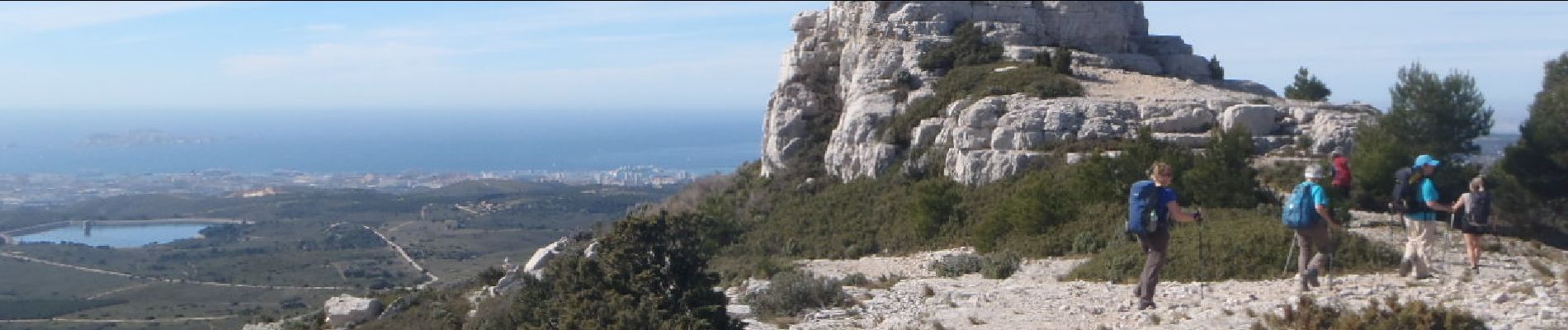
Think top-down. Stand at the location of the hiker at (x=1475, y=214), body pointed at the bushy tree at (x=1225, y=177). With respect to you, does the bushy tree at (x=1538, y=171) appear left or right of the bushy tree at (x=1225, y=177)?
right

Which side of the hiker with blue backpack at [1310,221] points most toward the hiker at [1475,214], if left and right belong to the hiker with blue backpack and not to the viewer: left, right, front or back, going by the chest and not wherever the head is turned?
front

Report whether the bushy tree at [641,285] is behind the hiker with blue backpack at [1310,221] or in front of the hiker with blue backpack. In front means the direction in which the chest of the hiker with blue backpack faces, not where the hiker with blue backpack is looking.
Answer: behind

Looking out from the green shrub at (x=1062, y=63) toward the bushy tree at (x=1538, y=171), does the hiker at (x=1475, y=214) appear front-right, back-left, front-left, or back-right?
front-right

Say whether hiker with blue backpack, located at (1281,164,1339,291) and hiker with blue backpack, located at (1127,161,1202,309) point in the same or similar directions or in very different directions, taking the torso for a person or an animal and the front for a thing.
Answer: same or similar directions

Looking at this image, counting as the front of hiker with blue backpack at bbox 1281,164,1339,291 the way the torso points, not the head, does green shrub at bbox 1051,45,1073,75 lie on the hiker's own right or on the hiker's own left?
on the hiker's own left

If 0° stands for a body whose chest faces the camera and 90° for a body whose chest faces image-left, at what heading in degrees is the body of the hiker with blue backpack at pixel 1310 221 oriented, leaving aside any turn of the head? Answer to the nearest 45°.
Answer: approximately 225°

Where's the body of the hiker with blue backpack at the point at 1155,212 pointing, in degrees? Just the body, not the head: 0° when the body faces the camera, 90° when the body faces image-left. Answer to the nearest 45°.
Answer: approximately 225°

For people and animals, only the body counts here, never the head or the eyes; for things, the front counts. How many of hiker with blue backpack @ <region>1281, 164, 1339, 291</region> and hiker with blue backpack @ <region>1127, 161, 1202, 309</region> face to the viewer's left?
0

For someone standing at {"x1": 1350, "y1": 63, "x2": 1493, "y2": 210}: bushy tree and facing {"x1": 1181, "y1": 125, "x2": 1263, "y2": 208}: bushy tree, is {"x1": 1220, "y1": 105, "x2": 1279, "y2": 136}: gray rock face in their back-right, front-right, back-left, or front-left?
front-right

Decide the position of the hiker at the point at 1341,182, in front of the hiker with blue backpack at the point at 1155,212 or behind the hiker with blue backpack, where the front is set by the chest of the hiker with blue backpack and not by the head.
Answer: in front

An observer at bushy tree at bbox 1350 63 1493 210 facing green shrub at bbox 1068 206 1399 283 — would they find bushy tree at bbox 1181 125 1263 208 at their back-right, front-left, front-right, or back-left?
front-right
